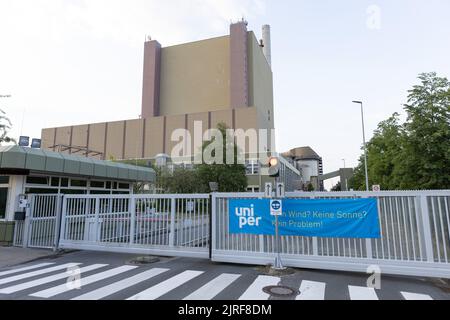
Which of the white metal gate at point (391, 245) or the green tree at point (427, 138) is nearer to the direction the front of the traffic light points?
the white metal gate

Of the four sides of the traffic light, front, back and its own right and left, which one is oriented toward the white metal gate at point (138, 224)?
right

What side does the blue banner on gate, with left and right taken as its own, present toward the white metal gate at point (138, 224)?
right

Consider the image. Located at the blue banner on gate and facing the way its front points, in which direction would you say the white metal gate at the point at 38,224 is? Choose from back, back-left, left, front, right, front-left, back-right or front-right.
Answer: right

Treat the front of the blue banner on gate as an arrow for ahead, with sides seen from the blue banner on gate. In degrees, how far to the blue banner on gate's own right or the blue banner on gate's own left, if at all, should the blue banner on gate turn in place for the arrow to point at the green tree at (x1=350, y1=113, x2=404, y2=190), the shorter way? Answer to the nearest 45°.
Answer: approximately 180°

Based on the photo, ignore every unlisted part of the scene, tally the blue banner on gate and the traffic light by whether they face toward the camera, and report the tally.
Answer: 2

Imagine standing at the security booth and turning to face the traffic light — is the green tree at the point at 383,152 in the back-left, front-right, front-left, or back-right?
front-left

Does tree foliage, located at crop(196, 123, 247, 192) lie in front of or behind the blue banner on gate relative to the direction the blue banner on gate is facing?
behind

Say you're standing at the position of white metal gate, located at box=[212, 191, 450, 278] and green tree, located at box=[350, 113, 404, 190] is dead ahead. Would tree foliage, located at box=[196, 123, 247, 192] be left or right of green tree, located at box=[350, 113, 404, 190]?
left

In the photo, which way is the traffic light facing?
toward the camera

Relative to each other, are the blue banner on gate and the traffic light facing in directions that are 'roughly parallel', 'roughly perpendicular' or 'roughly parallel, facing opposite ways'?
roughly parallel

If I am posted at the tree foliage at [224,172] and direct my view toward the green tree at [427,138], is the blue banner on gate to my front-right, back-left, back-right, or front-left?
front-right

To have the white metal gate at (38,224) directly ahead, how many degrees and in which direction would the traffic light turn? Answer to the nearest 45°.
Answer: approximately 90° to its right

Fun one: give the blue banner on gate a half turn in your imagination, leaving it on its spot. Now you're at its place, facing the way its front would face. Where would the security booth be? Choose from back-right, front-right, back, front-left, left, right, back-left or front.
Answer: left
